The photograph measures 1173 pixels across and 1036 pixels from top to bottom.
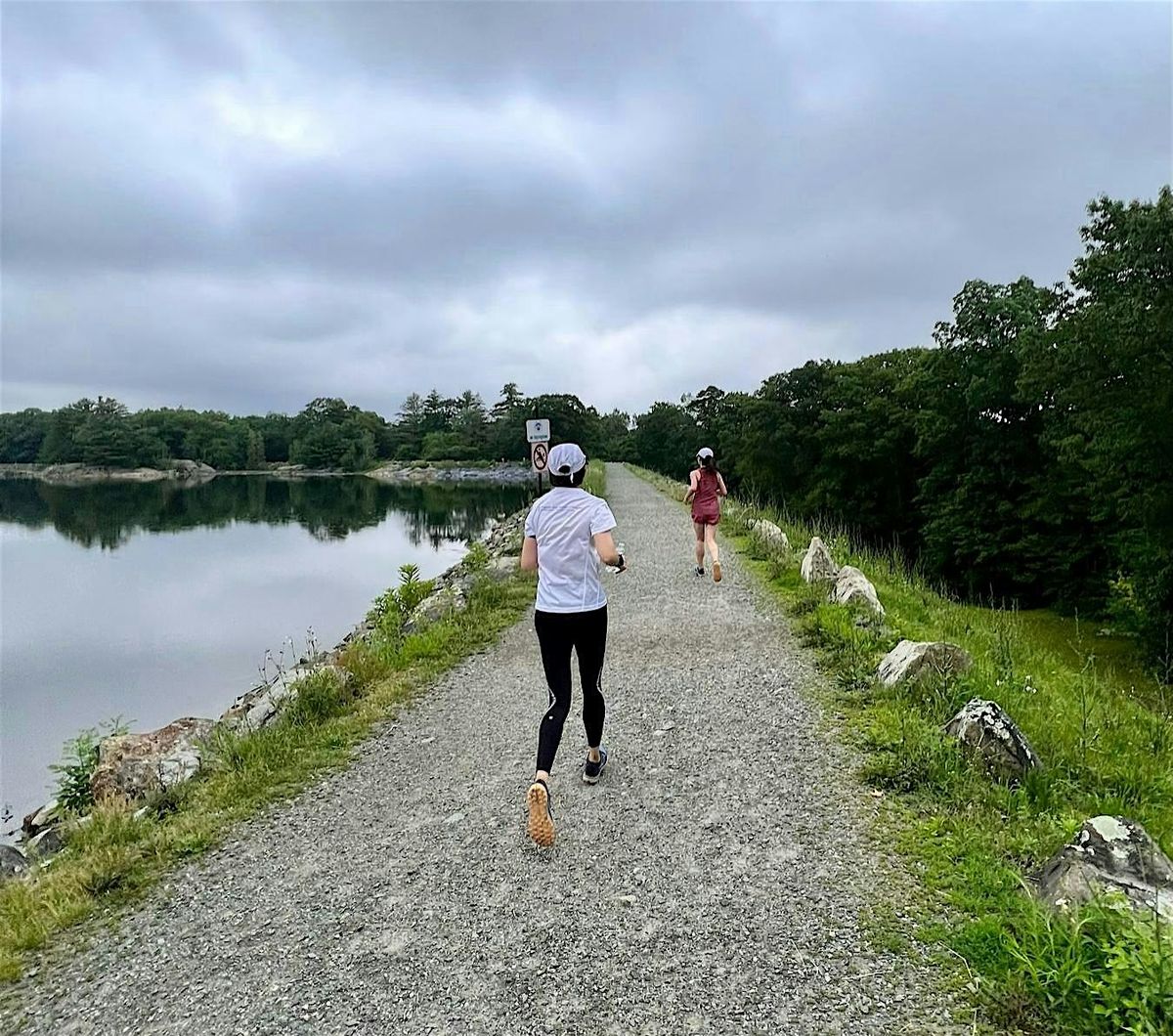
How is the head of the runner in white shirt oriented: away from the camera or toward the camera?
away from the camera

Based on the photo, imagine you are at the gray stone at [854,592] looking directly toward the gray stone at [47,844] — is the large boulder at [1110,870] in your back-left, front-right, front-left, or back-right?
front-left

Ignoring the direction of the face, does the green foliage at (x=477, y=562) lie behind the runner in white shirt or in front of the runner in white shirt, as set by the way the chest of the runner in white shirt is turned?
in front

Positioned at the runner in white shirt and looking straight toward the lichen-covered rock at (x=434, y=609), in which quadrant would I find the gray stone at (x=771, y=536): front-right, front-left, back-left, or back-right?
front-right

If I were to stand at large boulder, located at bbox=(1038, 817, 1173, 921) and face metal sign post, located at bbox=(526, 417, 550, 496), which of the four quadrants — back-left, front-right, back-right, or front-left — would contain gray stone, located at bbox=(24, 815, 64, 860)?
front-left

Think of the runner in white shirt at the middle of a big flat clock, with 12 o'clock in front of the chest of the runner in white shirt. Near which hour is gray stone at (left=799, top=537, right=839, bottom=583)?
The gray stone is roughly at 1 o'clock from the runner in white shirt.

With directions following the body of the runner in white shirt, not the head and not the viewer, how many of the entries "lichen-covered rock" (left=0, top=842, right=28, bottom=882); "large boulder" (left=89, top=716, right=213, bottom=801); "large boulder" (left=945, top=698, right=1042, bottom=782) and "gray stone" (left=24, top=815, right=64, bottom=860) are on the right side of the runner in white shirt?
1

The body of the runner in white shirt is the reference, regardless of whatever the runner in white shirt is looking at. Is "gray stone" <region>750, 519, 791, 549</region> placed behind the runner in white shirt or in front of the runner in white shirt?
in front

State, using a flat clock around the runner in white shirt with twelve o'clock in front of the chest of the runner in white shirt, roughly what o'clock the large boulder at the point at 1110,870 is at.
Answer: The large boulder is roughly at 4 o'clock from the runner in white shirt.

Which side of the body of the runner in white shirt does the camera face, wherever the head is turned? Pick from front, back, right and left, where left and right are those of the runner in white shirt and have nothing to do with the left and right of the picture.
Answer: back

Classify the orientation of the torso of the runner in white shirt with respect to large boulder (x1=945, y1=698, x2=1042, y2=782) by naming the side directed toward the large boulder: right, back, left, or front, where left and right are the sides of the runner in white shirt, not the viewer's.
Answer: right

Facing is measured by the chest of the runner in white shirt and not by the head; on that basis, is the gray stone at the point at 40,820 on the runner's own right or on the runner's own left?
on the runner's own left

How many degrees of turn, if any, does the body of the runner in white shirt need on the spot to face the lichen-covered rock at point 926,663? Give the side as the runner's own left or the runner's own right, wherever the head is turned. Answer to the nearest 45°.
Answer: approximately 45° to the runner's own right

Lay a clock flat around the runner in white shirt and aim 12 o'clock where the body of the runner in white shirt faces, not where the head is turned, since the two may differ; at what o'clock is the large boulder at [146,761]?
The large boulder is roughly at 10 o'clock from the runner in white shirt.
